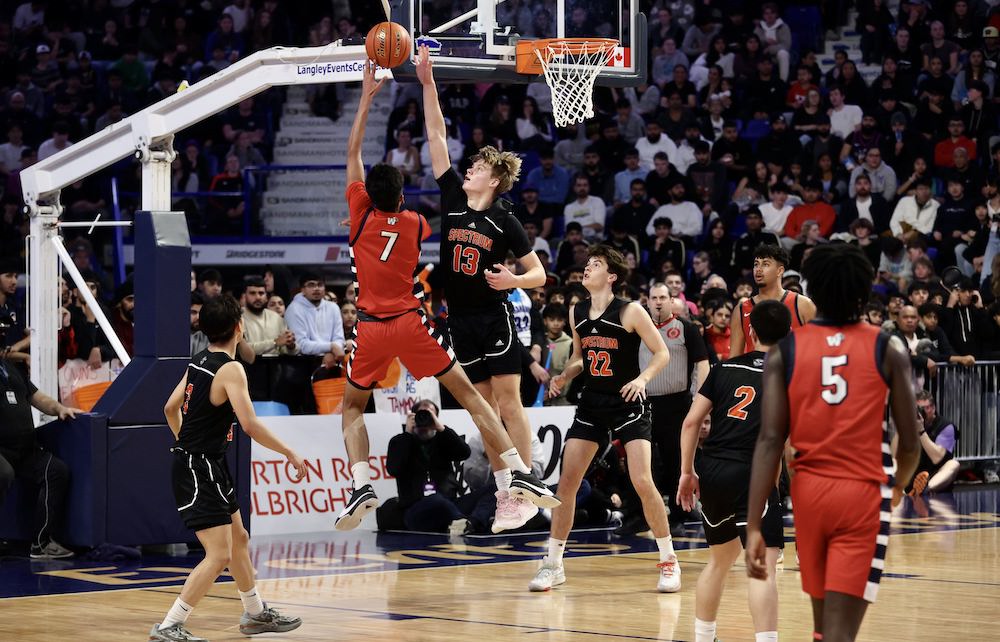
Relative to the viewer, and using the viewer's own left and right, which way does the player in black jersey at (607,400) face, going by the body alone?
facing the viewer

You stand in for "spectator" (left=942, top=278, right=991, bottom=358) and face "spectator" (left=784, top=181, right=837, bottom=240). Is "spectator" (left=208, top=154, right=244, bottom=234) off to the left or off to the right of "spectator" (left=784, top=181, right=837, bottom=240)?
left

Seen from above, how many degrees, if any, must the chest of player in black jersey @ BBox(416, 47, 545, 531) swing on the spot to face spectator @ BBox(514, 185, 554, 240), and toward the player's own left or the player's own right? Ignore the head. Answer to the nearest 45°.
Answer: approximately 135° to the player's own right

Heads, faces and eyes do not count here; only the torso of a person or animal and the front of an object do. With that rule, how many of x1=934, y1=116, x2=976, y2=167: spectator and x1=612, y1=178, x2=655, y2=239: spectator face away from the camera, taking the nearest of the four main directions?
0

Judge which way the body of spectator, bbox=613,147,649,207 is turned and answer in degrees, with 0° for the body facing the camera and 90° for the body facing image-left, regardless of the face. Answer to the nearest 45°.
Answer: approximately 0°

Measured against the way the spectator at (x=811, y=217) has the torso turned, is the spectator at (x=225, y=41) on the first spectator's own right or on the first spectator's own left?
on the first spectator's own right

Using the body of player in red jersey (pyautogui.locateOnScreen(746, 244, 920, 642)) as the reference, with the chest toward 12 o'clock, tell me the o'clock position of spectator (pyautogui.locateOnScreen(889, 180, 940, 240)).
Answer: The spectator is roughly at 12 o'clock from the player in red jersey.

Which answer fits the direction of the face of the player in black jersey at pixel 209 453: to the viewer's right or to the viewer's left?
to the viewer's right

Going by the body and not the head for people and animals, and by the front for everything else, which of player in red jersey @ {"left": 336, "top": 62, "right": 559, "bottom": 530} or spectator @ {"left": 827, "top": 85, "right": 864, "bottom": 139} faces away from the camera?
the player in red jersey

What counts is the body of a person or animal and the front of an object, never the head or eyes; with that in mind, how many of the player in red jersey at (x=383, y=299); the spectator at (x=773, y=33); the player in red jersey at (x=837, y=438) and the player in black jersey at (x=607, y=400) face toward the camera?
2

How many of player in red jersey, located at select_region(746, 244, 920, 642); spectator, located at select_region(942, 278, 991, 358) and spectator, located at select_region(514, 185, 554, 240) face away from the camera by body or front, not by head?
1

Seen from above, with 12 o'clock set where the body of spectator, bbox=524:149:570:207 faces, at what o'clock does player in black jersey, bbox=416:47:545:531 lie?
The player in black jersey is roughly at 12 o'clock from the spectator.

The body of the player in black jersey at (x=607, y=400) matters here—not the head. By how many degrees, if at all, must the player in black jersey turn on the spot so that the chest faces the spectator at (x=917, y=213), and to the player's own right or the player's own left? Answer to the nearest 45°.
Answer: approximately 135° to the player's own left

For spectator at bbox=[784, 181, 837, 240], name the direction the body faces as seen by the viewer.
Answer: toward the camera

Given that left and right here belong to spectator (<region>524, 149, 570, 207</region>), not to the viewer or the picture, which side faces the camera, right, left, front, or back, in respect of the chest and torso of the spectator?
front

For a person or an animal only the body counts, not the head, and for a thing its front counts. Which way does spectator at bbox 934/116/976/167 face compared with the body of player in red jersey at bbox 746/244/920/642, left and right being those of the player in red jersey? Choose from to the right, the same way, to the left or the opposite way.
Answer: the opposite way
